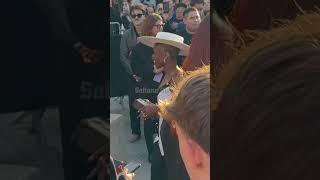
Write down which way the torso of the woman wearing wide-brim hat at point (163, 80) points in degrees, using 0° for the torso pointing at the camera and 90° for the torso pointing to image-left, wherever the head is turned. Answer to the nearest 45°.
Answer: approximately 90°
